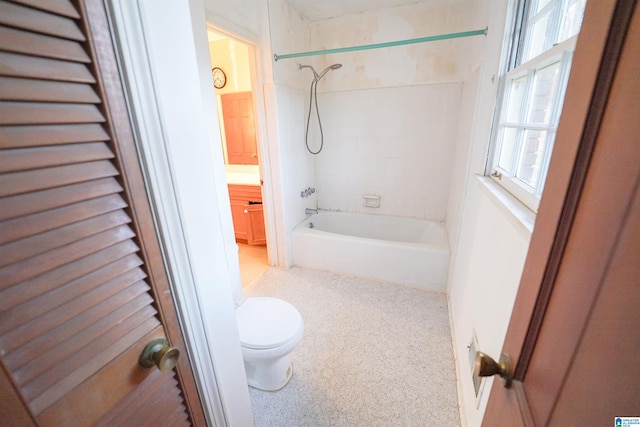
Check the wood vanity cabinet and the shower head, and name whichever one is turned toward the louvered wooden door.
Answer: the wood vanity cabinet

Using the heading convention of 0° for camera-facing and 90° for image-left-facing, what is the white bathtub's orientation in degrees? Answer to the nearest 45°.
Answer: approximately 0°

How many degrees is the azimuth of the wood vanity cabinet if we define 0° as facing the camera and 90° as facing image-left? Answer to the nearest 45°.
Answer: approximately 0°

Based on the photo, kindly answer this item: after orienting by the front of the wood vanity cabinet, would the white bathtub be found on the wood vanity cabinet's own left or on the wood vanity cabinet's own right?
on the wood vanity cabinet's own left
